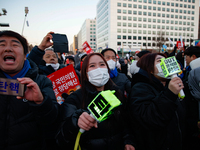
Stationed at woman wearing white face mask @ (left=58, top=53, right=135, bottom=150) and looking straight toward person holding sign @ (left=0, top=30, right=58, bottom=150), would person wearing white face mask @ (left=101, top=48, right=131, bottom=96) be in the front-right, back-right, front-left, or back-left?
back-right

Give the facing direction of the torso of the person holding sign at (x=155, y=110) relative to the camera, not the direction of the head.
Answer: to the viewer's right

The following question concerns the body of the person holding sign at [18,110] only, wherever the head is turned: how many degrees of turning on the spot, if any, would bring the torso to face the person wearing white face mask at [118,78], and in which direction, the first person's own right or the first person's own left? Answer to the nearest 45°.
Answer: approximately 135° to the first person's own left

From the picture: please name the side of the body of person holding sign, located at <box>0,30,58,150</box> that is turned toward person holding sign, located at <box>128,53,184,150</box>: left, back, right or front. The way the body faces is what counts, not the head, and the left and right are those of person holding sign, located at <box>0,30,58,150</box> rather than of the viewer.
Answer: left

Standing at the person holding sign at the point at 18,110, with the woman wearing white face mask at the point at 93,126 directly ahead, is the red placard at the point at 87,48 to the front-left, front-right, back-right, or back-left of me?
front-left

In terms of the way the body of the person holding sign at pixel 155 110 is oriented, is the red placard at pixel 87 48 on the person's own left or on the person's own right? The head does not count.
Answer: on the person's own left

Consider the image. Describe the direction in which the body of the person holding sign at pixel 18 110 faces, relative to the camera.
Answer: toward the camera

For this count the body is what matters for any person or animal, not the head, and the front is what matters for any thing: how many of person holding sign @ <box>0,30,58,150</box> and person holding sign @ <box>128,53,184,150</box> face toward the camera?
1

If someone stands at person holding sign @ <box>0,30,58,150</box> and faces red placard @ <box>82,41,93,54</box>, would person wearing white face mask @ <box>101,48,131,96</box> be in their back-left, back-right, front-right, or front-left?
front-right
